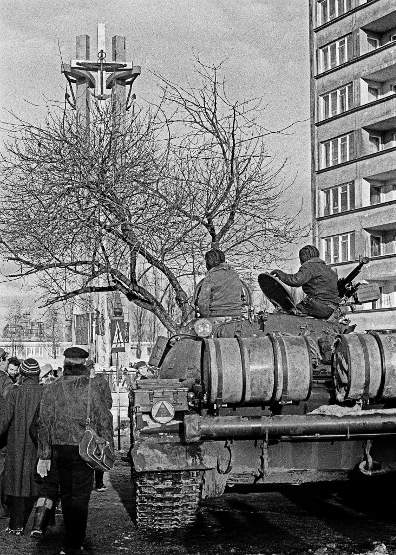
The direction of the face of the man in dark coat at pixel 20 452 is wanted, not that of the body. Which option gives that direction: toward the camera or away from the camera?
away from the camera

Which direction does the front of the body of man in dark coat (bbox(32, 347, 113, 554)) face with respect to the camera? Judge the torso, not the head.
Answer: away from the camera

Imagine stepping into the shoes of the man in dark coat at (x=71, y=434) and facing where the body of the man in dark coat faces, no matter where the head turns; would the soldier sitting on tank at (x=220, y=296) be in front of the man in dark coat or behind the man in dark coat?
in front

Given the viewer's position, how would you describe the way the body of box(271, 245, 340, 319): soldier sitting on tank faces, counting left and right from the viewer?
facing away from the viewer and to the left of the viewer

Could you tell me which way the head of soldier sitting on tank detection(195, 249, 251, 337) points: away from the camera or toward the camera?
away from the camera

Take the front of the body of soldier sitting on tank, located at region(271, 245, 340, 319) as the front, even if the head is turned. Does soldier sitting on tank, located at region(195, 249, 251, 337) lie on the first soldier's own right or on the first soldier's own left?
on the first soldier's own left

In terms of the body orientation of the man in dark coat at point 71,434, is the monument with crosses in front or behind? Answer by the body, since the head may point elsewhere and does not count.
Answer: in front

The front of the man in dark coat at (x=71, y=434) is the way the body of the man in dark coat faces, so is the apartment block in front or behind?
in front

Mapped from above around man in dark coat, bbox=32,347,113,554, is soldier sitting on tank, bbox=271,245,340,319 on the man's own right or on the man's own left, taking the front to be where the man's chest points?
on the man's own right

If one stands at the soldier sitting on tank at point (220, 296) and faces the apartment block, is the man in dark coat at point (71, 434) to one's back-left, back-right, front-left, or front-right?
back-left

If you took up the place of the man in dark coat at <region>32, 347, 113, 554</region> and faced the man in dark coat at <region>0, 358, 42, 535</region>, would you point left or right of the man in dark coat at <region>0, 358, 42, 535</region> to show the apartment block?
right

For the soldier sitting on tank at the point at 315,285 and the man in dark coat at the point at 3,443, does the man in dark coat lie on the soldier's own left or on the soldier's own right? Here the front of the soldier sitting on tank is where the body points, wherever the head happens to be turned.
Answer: on the soldier's own left
